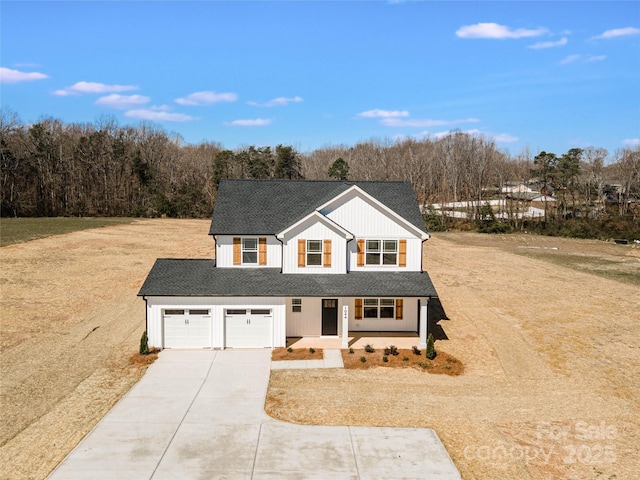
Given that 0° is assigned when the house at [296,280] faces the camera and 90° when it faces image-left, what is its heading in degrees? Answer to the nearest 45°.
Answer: approximately 0°

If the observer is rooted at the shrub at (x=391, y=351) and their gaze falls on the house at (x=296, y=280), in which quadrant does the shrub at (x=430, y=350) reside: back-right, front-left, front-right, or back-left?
back-right

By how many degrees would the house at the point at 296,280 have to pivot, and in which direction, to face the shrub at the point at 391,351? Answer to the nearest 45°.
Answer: approximately 45° to its left

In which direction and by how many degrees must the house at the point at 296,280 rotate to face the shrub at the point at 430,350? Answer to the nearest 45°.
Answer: approximately 45° to its left
